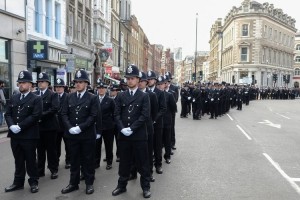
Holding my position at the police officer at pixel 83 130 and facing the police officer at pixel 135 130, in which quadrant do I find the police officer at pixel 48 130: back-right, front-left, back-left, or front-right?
back-left

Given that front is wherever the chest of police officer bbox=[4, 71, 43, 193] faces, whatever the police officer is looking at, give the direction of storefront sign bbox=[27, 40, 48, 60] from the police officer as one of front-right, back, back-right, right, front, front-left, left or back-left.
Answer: back-right

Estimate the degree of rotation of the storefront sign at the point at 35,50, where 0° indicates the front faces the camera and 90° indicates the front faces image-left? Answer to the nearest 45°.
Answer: approximately 0°

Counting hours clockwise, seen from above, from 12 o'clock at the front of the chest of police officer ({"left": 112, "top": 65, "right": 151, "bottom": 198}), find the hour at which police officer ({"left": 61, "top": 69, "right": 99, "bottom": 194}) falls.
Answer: police officer ({"left": 61, "top": 69, "right": 99, "bottom": 194}) is roughly at 2 o'clock from police officer ({"left": 112, "top": 65, "right": 151, "bottom": 198}).

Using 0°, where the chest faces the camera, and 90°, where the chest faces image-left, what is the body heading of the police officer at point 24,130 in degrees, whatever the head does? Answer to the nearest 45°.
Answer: approximately 45°

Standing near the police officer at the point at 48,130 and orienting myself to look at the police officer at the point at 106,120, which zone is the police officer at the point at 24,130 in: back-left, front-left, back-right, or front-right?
back-right

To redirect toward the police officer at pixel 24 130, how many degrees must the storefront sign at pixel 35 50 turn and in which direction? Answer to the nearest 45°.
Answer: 0° — it already faces them

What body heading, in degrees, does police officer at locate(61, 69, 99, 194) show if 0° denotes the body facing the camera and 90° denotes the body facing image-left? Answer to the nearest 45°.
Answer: approximately 45°

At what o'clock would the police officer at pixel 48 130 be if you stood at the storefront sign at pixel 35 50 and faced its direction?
The police officer is roughly at 12 o'clock from the storefront sign.
